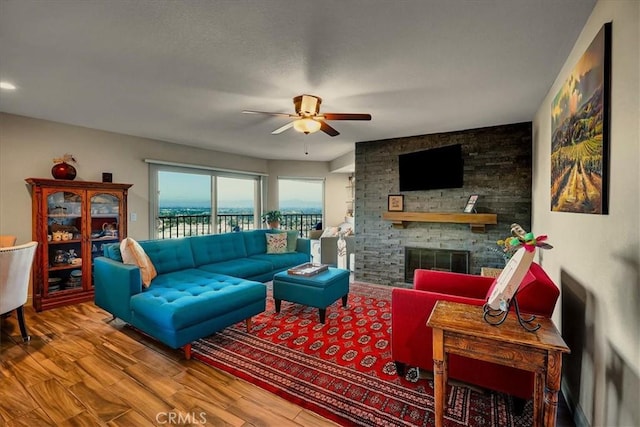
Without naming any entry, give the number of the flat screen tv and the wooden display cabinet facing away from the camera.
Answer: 0

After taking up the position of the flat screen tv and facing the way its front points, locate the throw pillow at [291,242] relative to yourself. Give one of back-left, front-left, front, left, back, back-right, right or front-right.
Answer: front-right

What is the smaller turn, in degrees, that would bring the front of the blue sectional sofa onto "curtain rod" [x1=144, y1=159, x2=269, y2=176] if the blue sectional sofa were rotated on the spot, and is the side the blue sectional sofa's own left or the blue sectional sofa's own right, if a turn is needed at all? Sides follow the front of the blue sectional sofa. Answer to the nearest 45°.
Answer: approximately 135° to the blue sectional sofa's own left

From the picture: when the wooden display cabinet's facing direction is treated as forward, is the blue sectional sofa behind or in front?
in front

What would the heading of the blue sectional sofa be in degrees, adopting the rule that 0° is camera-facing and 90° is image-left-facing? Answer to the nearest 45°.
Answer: approximately 315°

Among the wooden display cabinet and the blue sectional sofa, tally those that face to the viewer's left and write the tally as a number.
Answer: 0

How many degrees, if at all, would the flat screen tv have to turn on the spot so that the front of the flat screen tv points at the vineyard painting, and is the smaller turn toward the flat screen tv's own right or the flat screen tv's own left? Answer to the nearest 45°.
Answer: approximately 45° to the flat screen tv's own left

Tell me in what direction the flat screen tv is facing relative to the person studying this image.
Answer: facing the viewer and to the left of the viewer

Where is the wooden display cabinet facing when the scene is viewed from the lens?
facing the viewer and to the right of the viewer

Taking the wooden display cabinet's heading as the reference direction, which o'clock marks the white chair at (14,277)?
The white chair is roughly at 2 o'clock from the wooden display cabinet.

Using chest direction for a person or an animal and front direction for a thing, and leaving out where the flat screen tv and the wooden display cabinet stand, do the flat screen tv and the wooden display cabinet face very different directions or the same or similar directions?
very different directions

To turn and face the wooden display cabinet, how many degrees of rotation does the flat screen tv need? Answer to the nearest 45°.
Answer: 0° — it already faces it
